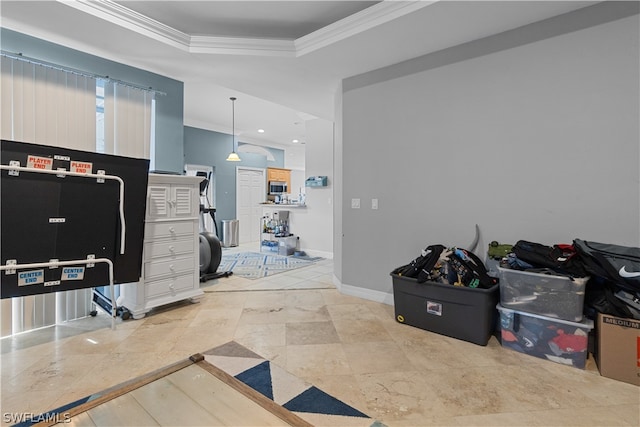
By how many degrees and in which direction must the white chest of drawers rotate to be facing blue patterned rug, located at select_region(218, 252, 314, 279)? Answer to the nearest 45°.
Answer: approximately 90° to its left

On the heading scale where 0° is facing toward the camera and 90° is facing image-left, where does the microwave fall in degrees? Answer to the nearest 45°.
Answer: approximately 0°

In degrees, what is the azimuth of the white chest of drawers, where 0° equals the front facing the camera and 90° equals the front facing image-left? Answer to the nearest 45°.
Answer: approximately 315°

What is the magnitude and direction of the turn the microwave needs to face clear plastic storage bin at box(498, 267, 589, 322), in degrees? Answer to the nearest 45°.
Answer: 0° — it already faces it

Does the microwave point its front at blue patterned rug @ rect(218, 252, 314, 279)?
yes

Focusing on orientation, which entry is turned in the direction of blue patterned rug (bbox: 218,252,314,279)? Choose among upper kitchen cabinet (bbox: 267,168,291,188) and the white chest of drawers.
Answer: the upper kitchen cabinet

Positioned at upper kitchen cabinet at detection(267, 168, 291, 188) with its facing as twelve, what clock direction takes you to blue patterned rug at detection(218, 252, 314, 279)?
The blue patterned rug is roughly at 12 o'clock from the upper kitchen cabinet.
